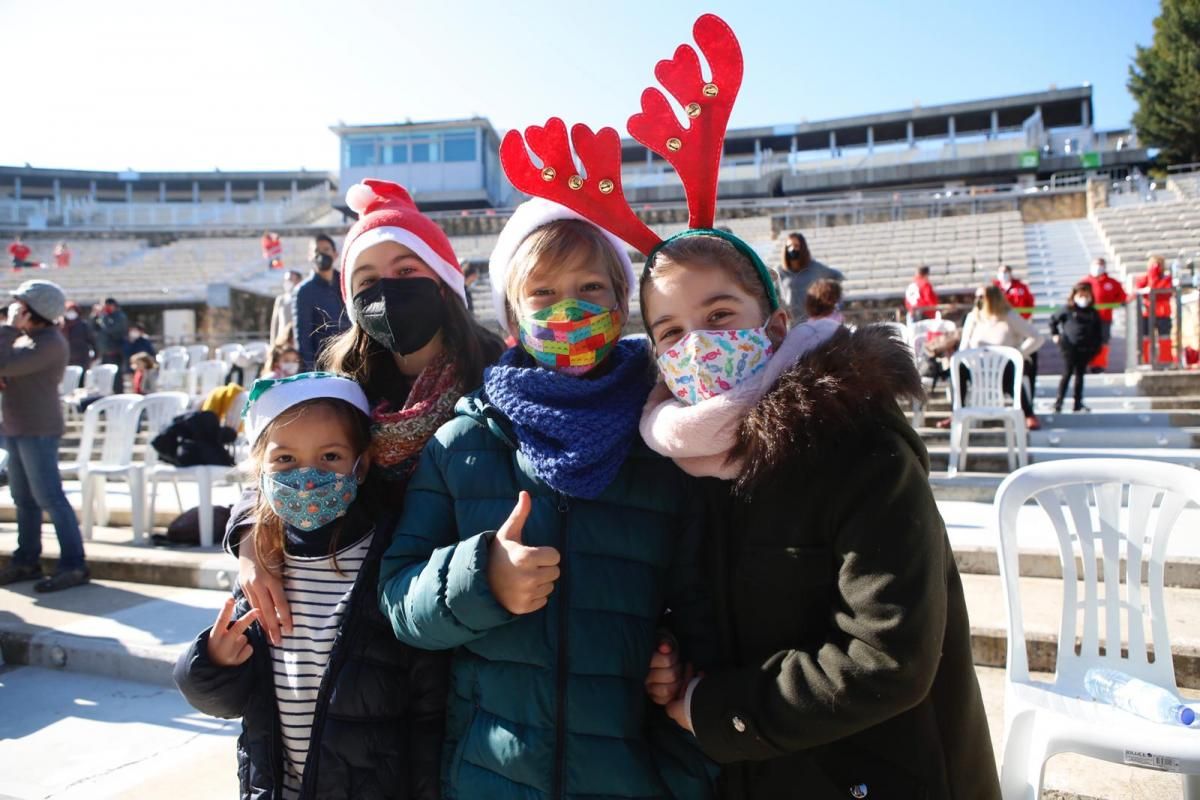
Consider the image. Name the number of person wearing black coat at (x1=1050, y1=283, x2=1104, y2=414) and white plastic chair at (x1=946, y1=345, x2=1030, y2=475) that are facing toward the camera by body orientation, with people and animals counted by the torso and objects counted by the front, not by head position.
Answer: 2

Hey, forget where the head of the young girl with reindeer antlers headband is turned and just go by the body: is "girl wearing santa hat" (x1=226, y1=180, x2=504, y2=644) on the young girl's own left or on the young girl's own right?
on the young girl's own right

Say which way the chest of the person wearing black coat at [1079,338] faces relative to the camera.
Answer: toward the camera

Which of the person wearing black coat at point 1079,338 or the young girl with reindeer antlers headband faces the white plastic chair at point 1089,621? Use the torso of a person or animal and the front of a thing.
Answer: the person wearing black coat

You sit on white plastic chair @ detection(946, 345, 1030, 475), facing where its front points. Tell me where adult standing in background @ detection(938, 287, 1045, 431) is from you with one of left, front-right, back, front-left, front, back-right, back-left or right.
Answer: back

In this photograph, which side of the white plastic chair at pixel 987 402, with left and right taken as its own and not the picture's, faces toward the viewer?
front
